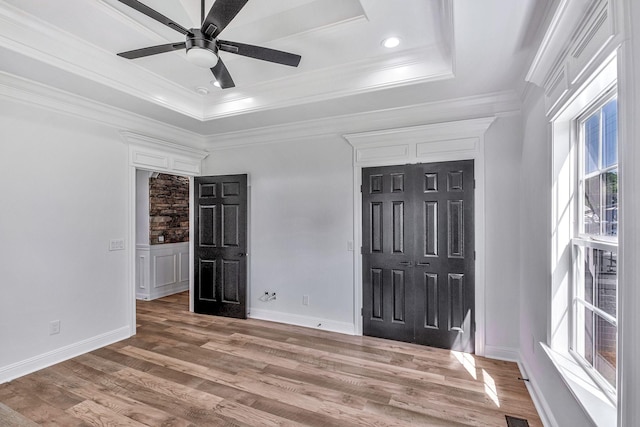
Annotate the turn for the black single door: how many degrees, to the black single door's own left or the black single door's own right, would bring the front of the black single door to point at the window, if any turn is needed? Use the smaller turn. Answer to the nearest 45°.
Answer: approximately 90° to the black single door's own left

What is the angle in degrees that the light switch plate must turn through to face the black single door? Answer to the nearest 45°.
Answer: approximately 45° to its left

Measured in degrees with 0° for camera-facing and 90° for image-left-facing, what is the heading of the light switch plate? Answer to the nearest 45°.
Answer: approximately 315°

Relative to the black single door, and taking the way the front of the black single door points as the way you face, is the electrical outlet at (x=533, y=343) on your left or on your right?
on your left

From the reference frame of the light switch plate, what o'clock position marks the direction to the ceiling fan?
The ceiling fan is roughly at 1 o'clock from the light switch plate.

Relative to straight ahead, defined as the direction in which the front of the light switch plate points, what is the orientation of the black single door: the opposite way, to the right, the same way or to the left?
to the right

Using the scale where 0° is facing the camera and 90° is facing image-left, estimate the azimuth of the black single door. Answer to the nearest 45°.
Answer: approximately 45°
